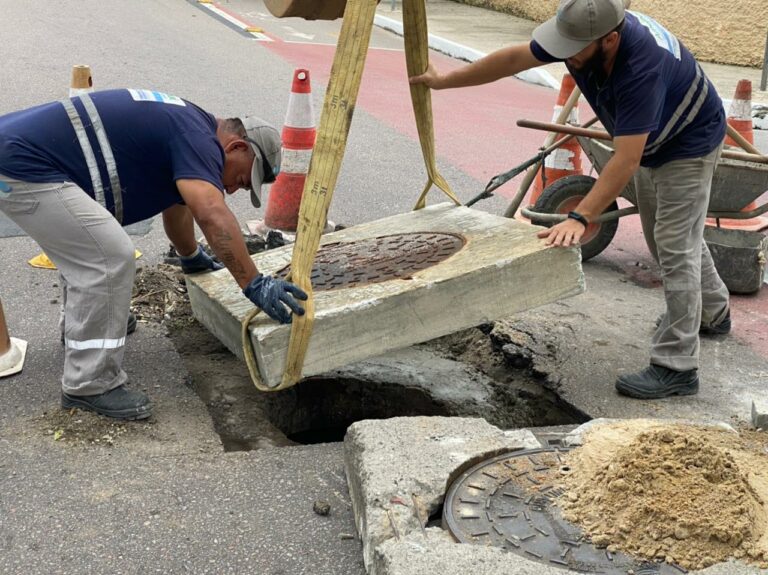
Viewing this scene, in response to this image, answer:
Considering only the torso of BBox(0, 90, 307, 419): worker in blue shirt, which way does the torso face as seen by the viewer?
to the viewer's right

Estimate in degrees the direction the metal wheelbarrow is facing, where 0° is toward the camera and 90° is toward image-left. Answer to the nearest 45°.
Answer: approximately 90°

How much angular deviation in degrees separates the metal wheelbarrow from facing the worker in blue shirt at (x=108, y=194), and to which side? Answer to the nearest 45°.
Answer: approximately 45° to its left

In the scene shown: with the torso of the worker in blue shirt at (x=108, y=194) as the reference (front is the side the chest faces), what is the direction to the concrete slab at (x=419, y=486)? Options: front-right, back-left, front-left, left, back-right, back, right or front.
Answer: front-right

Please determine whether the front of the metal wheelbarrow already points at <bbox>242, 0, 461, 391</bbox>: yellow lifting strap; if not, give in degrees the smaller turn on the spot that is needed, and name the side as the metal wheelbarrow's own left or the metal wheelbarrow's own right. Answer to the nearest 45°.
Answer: approximately 45° to the metal wheelbarrow's own left

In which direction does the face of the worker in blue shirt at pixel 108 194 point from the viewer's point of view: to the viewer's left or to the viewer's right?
to the viewer's right

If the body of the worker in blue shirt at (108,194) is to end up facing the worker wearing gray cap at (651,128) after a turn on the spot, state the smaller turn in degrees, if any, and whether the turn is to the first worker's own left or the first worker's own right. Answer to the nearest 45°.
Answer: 0° — they already face them

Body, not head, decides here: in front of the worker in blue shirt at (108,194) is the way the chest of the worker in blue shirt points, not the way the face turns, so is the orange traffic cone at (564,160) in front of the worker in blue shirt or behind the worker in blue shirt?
in front

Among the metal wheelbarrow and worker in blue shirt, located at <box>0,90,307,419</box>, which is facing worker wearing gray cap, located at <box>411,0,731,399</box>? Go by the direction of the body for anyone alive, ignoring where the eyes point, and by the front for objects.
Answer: the worker in blue shirt

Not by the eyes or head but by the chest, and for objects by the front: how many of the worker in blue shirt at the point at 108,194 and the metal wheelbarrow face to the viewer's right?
1

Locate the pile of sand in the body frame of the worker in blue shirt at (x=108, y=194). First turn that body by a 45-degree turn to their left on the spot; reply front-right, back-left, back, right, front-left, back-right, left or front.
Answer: right
